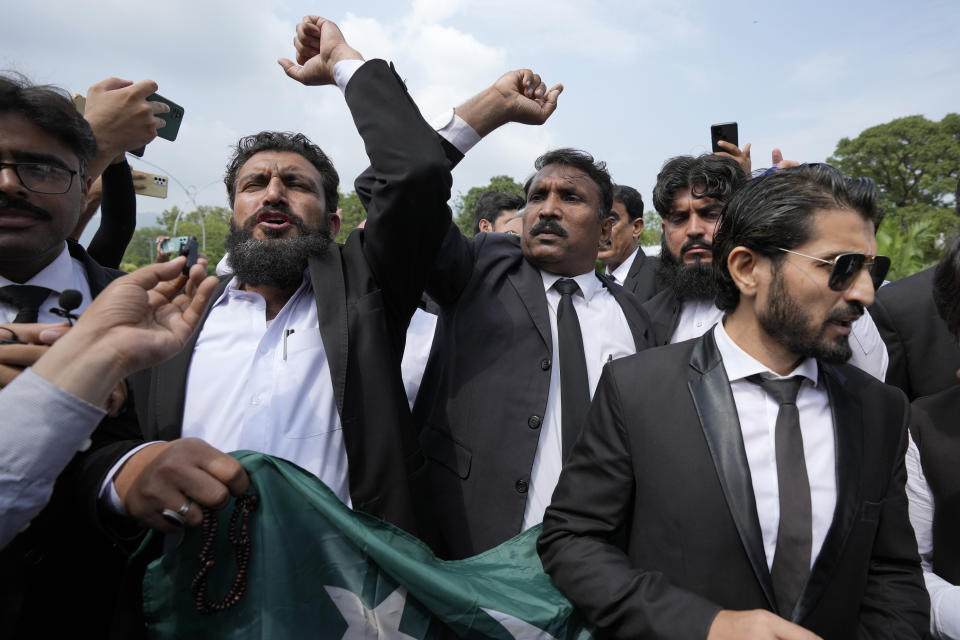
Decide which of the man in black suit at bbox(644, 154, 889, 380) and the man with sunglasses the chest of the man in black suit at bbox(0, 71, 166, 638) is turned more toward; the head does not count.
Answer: the man with sunglasses

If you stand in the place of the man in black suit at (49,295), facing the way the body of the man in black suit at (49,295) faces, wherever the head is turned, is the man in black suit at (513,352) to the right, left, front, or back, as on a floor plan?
left

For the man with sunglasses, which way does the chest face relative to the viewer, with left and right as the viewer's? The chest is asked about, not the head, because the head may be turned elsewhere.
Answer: facing the viewer and to the right of the viewer

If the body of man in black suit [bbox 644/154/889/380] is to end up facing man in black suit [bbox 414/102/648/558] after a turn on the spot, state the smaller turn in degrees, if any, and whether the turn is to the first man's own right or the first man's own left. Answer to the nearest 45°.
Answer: approximately 45° to the first man's own right

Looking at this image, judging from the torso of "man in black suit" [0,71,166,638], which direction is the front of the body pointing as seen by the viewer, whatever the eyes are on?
toward the camera

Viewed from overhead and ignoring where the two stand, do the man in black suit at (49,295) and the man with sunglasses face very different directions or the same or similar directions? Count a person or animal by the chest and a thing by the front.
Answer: same or similar directions

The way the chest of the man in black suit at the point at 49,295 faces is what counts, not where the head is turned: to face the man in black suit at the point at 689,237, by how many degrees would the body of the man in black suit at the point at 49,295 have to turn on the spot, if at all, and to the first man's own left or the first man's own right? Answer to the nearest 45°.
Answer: approximately 90° to the first man's own left

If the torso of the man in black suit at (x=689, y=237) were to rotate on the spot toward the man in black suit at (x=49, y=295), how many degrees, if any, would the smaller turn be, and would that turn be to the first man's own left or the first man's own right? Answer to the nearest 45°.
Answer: approximately 45° to the first man's own right

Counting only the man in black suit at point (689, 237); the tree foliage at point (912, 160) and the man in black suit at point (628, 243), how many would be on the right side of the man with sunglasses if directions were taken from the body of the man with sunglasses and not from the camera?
0

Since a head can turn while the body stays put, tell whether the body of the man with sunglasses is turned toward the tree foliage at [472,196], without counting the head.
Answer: no

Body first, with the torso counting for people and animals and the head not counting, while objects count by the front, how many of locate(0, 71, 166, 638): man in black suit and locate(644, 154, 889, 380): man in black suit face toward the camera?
2

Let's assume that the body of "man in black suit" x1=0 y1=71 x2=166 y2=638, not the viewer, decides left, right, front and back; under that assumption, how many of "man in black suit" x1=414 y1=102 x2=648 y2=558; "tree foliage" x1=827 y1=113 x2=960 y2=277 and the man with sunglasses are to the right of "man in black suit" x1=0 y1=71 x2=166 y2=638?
0

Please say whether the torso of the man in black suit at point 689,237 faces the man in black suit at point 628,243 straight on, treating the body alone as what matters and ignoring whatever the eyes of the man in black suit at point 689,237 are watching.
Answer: no

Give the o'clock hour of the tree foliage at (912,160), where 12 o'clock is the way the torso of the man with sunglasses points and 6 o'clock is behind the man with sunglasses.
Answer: The tree foliage is roughly at 8 o'clock from the man with sunglasses.

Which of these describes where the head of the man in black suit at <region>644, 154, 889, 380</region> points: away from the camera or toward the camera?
toward the camera

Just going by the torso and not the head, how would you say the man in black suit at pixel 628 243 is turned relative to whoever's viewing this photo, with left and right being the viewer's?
facing the viewer and to the left of the viewer

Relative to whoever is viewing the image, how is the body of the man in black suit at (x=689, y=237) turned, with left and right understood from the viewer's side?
facing the viewer

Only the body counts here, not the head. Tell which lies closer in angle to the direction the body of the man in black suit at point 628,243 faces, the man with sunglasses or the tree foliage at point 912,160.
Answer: the man with sunglasses
